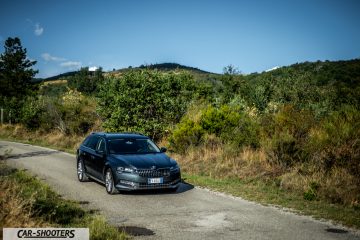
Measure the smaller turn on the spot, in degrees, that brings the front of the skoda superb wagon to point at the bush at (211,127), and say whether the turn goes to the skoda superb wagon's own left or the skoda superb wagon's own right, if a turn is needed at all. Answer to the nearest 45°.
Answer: approximately 90° to the skoda superb wagon's own left

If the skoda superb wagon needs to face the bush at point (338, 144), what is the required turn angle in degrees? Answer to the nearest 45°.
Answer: approximately 45° to its left

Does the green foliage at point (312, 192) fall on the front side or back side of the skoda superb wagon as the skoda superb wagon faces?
on the front side

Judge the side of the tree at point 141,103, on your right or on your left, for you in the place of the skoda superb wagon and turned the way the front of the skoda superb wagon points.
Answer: on your left

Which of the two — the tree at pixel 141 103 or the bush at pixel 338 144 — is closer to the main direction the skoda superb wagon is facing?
the bush

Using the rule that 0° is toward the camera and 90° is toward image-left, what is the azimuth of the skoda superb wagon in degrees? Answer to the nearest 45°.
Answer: approximately 315°

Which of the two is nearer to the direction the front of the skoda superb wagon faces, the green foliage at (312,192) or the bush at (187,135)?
the green foliage

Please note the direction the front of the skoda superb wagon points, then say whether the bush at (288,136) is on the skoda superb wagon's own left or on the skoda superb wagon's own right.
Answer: on the skoda superb wagon's own left

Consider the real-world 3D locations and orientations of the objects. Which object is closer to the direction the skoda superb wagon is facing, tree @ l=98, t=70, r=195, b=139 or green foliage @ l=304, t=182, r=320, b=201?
the green foliage
